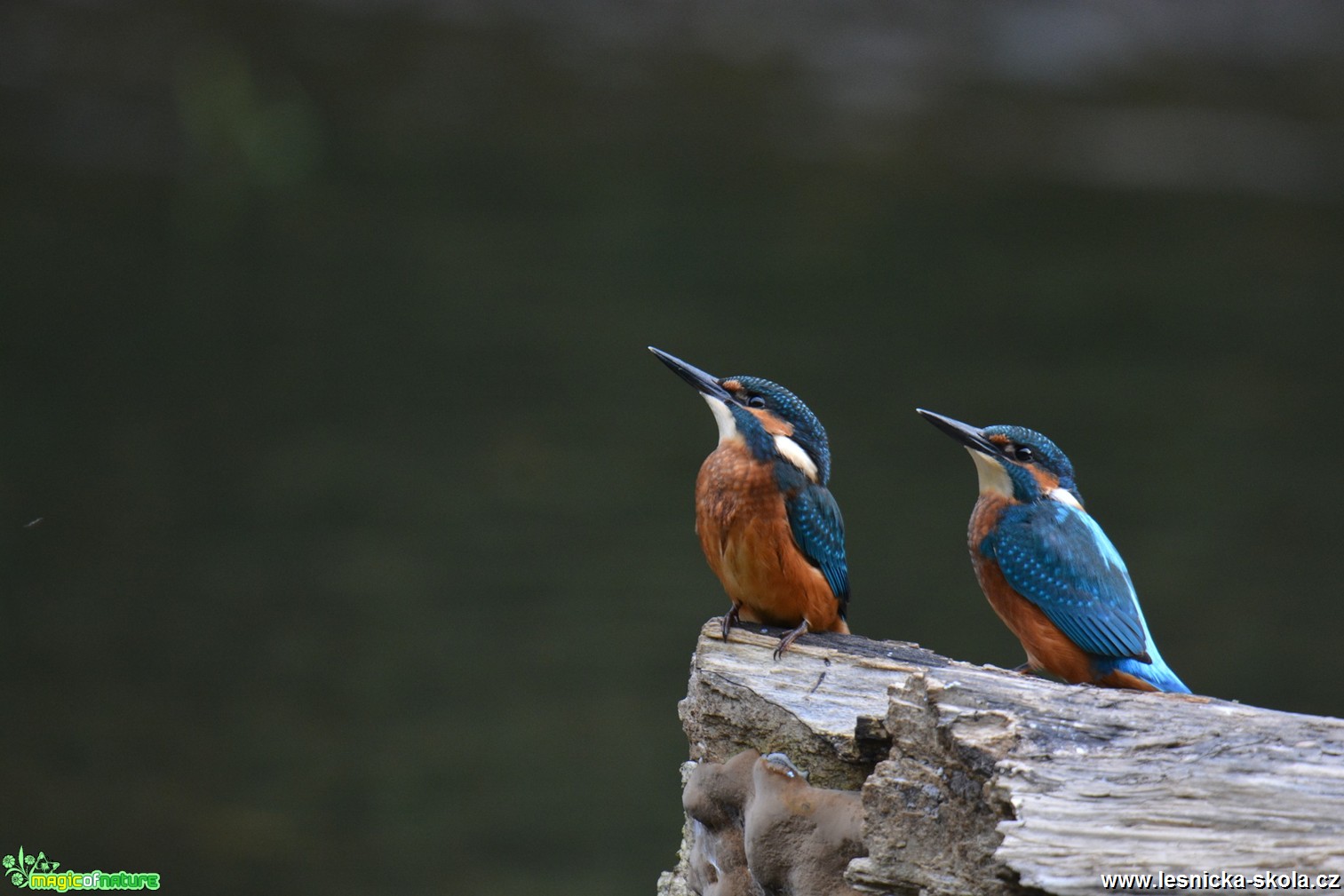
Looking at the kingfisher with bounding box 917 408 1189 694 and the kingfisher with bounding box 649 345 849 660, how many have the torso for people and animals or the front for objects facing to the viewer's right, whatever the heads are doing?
0

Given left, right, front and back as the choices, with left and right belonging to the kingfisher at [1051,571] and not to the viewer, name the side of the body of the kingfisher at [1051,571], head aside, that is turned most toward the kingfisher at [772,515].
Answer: front

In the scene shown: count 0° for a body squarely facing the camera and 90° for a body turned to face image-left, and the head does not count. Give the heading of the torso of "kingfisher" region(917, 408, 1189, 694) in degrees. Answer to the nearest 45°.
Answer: approximately 90°

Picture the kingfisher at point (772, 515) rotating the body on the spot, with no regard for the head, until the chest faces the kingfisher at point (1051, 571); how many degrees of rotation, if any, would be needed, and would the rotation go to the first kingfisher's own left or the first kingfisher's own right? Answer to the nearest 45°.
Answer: approximately 135° to the first kingfisher's own left

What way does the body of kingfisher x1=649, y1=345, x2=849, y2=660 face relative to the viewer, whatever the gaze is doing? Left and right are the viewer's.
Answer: facing the viewer and to the left of the viewer
